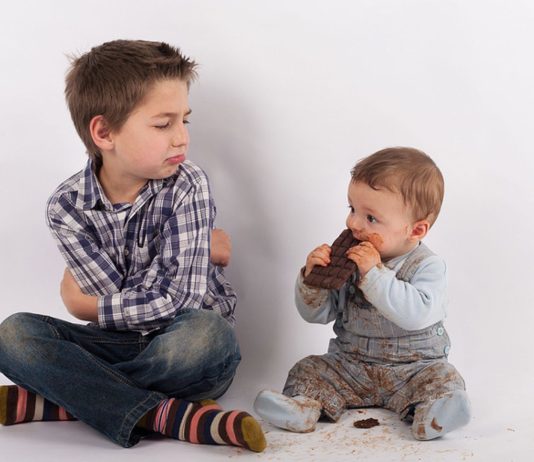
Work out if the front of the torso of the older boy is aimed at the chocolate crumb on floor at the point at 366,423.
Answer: no

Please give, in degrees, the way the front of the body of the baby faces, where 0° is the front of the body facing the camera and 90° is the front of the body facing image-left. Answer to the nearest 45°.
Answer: approximately 45°

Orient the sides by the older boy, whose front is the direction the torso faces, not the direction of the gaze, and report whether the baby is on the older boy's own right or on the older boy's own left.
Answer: on the older boy's own left

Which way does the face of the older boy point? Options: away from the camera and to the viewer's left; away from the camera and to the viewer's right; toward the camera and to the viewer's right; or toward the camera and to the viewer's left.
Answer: toward the camera and to the viewer's right

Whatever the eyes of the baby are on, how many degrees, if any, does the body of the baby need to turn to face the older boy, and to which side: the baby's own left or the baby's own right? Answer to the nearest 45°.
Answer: approximately 45° to the baby's own right

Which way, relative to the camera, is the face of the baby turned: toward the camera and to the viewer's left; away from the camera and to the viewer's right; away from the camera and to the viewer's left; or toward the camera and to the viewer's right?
toward the camera and to the viewer's left

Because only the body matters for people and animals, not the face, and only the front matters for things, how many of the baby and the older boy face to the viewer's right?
0

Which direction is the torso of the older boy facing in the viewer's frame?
toward the camera
